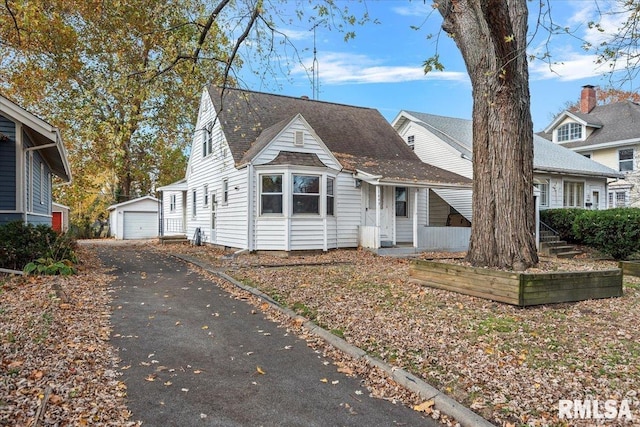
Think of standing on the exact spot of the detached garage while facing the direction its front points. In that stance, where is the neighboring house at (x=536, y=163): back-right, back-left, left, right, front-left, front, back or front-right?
front-left

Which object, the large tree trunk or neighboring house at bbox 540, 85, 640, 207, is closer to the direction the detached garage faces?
the large tree trunk

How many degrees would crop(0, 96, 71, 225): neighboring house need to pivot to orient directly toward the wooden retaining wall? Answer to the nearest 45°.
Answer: approximately 45° to its left

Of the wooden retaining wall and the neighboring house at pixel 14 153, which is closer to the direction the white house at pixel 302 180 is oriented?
the wooden retaining wall

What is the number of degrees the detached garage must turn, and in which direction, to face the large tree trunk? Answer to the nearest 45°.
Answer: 0° — it already faces it

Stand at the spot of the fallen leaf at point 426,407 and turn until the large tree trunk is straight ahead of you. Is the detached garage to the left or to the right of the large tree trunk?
left

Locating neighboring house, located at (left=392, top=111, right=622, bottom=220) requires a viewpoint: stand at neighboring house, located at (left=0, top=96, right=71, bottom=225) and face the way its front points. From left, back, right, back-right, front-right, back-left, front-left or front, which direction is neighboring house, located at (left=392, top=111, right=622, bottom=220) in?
left

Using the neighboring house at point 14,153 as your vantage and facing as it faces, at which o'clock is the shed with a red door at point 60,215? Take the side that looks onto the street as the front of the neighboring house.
the shed with a red door at point 60,215 is roughly at 6 o'clock from the neighboring house at point 14,153.

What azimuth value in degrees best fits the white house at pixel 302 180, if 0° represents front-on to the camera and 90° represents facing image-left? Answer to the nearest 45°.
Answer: approximately 315°

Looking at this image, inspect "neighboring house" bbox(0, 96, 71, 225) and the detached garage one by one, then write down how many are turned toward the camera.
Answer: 2
